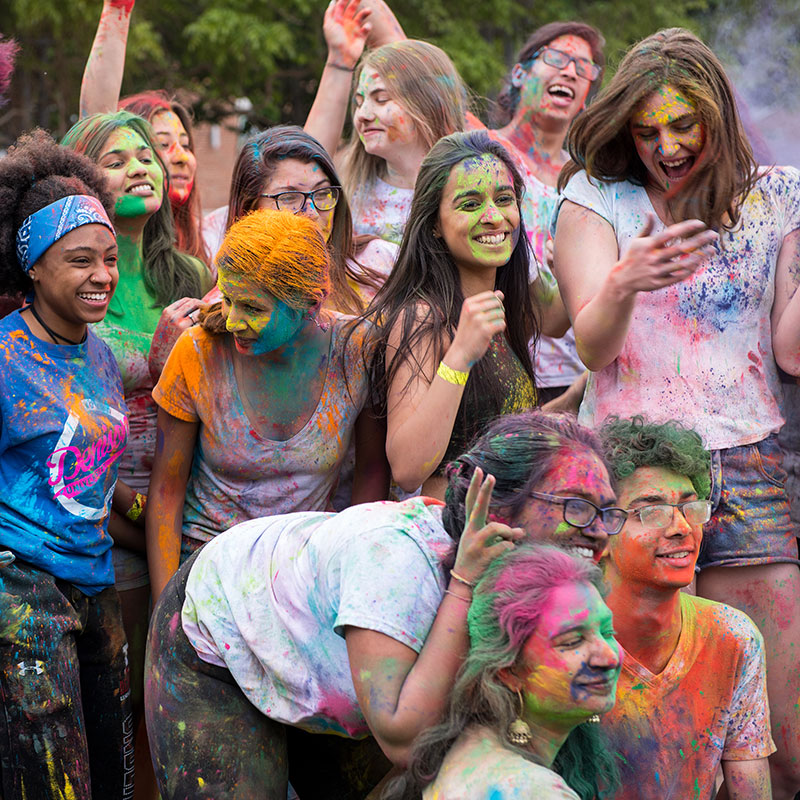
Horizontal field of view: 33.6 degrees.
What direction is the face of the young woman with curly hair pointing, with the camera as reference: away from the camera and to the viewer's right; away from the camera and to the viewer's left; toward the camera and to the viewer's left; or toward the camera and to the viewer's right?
toward the camera and to the viewer's right

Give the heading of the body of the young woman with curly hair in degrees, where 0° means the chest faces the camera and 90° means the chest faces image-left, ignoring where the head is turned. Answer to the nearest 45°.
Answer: approximately 315°
